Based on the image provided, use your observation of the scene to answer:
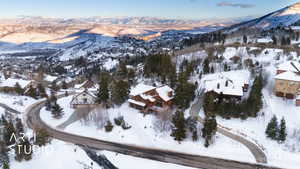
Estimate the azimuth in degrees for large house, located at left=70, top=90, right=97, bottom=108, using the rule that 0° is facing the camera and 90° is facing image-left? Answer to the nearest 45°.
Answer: approximately 0°

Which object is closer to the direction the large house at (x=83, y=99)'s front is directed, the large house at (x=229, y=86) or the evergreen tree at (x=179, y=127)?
the evergreen tree

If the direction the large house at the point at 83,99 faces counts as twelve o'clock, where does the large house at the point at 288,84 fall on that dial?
the large house at the point at 288,84 is roughly at 10 o'clock from the large house at the point at 83,99.

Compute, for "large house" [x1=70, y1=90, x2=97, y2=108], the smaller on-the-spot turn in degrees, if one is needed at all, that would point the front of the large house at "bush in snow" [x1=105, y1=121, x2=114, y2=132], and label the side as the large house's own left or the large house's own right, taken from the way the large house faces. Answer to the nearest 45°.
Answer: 0° — it already faces it

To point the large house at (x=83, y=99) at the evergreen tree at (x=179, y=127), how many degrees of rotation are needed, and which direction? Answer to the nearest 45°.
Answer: approximately 45° to its left

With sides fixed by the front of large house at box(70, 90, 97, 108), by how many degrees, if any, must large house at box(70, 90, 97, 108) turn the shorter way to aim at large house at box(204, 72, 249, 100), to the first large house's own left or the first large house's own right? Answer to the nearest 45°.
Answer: approximately 45° to the first large house's own left
